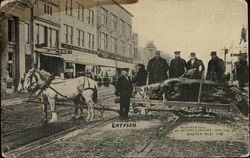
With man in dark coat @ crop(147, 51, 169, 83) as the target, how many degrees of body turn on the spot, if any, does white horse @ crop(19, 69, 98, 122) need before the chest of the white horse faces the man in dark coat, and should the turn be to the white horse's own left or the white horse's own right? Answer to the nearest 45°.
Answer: approximately 180°

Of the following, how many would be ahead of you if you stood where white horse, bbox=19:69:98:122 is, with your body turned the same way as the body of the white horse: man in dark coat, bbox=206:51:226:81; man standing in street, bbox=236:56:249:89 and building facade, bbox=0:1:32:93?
1

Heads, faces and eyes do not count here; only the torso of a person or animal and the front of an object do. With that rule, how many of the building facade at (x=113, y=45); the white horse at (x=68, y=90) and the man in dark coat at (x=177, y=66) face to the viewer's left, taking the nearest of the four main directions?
1

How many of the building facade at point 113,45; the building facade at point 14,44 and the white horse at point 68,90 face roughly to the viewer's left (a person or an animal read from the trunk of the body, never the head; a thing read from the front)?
1

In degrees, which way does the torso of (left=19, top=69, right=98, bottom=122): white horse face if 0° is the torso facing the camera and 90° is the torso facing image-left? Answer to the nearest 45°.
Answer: approximately 90°

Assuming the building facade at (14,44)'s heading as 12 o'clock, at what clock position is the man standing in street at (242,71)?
The man standing in street is roughly at 11 o'clock from the building facade.

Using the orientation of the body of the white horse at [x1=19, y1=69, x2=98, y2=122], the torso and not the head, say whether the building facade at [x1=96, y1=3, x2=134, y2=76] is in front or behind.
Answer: behind

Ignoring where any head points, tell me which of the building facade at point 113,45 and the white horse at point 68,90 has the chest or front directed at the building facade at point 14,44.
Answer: the white horse

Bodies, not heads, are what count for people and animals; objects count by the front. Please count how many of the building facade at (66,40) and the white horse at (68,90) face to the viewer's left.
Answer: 1

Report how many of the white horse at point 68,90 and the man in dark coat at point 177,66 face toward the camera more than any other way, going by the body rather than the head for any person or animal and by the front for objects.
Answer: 1

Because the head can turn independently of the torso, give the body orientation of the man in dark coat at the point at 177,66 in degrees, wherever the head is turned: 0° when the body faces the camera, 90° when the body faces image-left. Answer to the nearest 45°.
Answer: approximately 0°

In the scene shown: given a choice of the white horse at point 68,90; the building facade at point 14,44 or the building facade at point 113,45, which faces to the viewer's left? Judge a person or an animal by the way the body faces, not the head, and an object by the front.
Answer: the white horse
